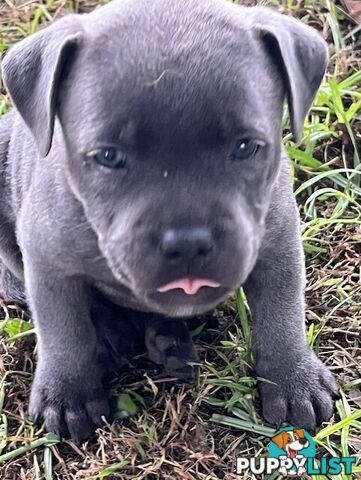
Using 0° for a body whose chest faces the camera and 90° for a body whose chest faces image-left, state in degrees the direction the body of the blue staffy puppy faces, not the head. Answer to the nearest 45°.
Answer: approximately 0°
